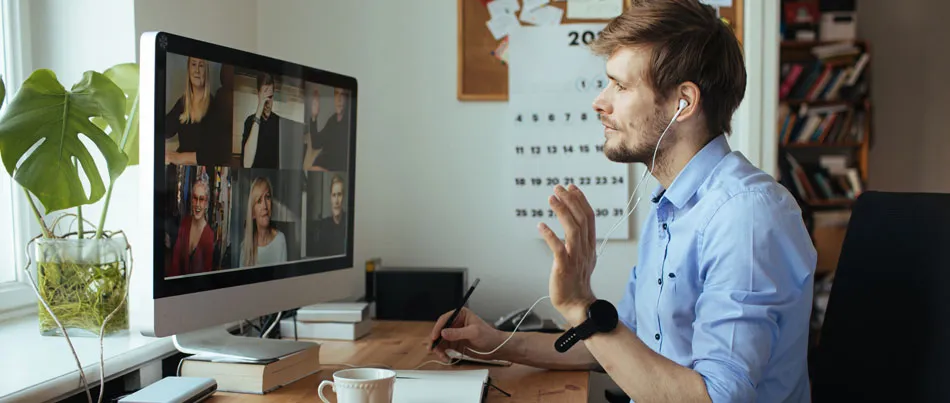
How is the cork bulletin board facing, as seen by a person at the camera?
facing the viewer

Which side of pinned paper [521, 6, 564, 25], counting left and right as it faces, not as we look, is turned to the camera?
front

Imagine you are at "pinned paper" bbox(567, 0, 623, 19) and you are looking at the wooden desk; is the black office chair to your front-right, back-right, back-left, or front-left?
front-left

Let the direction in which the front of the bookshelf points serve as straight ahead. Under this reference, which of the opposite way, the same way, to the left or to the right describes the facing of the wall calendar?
the same way

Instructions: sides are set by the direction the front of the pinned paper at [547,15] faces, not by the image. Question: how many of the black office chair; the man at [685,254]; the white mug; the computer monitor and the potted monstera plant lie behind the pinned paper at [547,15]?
0

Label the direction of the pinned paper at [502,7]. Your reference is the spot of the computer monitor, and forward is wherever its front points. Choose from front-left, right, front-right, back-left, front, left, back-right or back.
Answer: left

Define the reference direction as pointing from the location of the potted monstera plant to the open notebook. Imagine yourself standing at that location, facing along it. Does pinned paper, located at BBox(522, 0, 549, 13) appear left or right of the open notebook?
left

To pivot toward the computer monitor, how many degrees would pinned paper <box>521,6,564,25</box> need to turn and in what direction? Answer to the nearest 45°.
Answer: approximately 45° to its right

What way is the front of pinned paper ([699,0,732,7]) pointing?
toward the camera

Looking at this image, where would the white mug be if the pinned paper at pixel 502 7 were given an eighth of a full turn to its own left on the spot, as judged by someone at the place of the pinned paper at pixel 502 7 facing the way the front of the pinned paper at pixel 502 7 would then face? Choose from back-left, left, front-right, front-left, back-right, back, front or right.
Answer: front-right

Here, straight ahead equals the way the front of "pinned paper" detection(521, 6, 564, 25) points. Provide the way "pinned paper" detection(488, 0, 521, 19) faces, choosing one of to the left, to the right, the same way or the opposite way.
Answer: the same way

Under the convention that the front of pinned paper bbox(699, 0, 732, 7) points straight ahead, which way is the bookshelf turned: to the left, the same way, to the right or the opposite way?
the same way

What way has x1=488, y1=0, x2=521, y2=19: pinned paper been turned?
toward the camera

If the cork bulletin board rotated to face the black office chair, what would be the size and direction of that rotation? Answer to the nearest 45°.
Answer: approximately 45° to its left

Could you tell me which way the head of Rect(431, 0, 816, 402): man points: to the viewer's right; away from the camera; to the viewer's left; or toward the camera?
to the viewer's left

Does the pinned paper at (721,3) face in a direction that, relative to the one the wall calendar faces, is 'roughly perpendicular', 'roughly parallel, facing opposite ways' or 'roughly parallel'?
roughly parallel

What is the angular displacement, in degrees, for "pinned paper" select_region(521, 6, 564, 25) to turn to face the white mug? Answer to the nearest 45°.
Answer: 0° — it already faces it

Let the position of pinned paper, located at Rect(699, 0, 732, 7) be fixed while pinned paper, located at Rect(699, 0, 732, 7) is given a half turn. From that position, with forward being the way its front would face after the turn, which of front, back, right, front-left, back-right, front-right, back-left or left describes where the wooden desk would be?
back-left

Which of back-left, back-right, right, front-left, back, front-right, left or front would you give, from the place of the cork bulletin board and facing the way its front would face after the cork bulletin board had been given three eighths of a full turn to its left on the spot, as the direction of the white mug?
back-right
